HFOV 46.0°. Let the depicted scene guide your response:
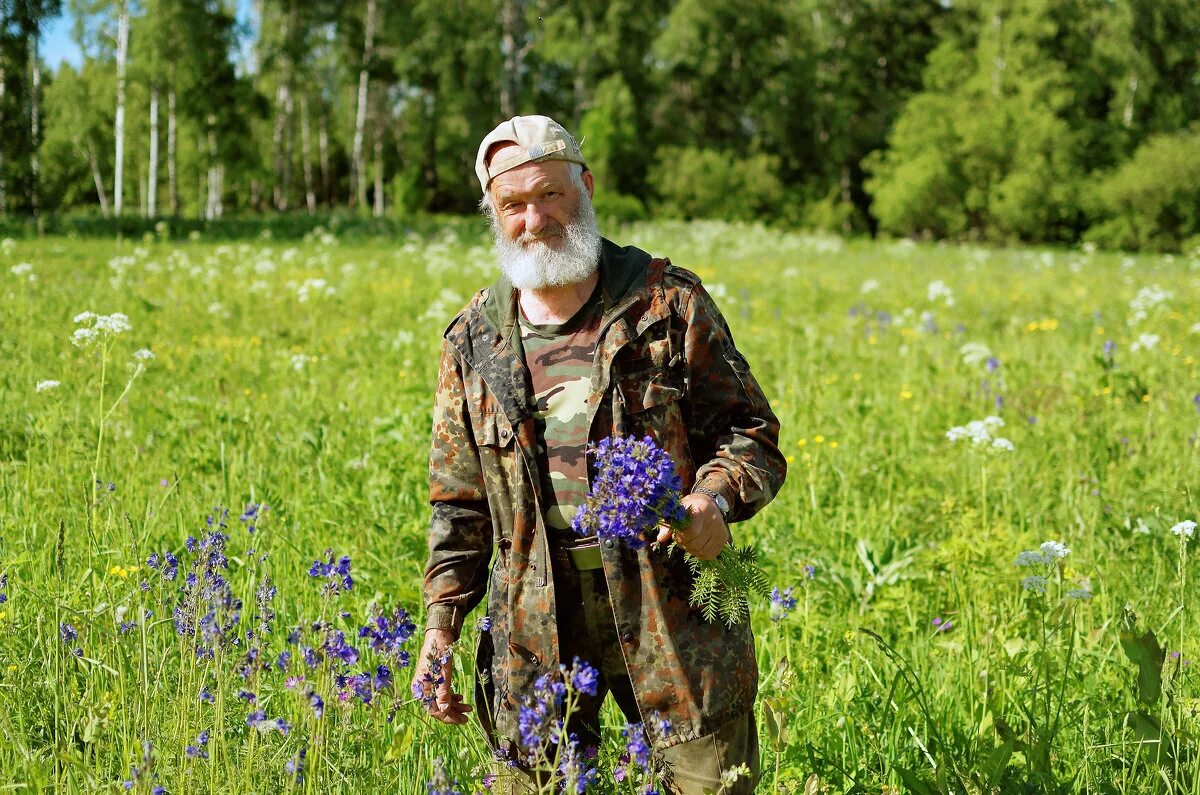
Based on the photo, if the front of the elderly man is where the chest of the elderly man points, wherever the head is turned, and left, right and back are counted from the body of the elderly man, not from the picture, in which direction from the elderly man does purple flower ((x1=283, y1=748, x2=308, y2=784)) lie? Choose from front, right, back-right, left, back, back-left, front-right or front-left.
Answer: front-right

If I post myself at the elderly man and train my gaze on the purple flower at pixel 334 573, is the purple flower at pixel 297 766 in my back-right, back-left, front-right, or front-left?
front-left

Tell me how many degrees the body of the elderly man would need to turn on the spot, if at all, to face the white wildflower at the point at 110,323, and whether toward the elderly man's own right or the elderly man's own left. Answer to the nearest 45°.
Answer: approximately 135° to the elderly man's own right

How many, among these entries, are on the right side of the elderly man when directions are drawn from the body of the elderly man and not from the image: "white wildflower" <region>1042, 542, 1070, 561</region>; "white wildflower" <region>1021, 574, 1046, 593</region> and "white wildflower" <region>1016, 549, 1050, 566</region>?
0

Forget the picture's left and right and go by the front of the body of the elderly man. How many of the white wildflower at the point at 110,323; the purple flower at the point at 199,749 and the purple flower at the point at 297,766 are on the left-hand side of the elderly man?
0

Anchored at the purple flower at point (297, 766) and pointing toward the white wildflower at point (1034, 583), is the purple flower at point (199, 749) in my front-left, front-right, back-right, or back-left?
back-left

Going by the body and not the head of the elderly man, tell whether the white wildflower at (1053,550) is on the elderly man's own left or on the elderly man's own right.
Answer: on the elderly man's own left

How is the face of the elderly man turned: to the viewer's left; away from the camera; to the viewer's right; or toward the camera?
toward the camera

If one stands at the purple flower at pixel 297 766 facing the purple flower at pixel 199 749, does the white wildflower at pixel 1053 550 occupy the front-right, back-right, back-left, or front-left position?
back-right

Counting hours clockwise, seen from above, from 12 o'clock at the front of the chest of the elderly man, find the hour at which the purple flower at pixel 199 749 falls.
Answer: The purple flower is roughly at 2 o'clock from the elderly man.

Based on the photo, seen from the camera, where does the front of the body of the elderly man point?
toward the camera
